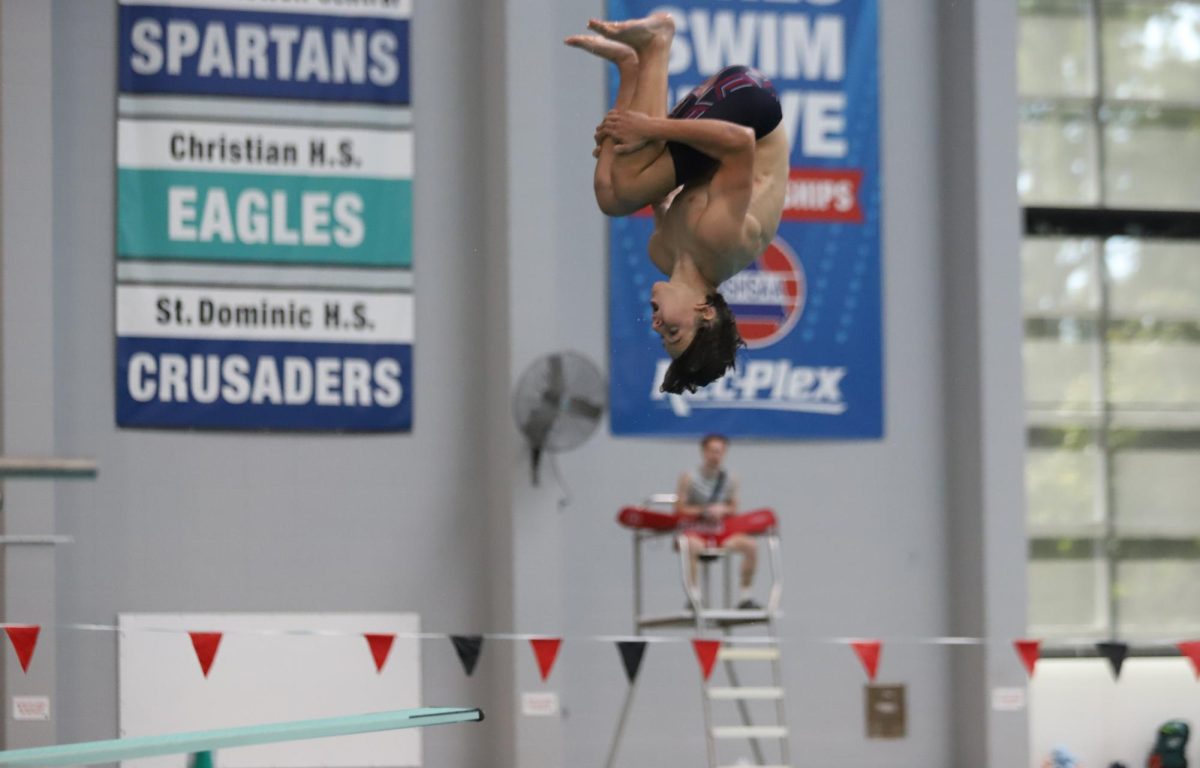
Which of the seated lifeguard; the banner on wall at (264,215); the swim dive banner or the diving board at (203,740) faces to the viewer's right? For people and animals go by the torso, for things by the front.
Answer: the diving board

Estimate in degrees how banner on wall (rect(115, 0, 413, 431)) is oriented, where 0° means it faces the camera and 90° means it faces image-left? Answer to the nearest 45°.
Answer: approximately 0°

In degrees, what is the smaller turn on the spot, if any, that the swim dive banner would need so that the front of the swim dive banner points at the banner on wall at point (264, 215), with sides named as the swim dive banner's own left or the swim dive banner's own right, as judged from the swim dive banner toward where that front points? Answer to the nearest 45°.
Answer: approximately 90° to the swim dive banner's own right

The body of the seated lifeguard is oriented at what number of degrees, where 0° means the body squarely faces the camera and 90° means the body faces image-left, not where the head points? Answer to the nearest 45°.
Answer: approximately 0°

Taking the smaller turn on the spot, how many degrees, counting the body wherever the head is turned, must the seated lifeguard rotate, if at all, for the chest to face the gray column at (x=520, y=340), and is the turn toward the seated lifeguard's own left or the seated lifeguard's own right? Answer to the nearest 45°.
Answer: approximately 90° to the seated lifeguard's own right

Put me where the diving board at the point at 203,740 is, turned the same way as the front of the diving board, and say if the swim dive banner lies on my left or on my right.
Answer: on my left

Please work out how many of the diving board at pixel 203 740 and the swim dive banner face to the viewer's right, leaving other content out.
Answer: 1

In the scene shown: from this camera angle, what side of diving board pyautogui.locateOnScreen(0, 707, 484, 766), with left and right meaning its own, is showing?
right

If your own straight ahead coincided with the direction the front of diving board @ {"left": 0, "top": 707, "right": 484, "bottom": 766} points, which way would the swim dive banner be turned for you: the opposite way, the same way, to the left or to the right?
to the right

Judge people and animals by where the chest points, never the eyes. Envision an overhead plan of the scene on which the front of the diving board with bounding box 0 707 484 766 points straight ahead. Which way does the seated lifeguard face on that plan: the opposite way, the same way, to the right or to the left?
to the right

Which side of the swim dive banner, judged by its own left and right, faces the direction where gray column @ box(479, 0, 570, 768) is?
right
